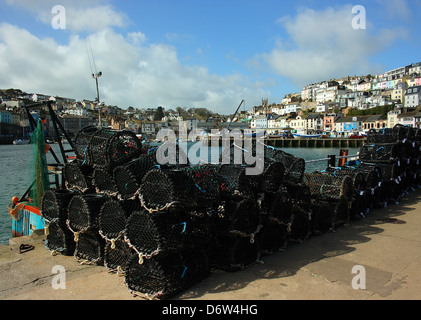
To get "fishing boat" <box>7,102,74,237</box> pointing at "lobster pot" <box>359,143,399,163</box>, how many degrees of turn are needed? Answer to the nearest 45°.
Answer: approximately 45° to its right

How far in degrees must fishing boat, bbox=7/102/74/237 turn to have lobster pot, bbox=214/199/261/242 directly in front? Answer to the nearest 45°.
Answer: approximately 90° to its right

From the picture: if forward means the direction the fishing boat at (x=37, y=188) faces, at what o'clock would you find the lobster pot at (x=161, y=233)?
The lobster pot is roughly at 4 o'clock from the fishing boat.

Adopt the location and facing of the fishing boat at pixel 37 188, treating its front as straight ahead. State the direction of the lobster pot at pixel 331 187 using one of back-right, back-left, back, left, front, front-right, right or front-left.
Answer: right

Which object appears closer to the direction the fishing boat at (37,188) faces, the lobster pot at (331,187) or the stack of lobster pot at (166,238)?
the lobster pot

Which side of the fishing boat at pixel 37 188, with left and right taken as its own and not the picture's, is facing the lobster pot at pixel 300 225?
right

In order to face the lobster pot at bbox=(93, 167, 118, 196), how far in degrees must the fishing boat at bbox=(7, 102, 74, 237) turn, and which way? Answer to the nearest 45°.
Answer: approximately 135° to its right

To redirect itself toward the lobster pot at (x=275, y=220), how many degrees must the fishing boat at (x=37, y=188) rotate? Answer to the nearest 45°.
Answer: approximately 90° to its right

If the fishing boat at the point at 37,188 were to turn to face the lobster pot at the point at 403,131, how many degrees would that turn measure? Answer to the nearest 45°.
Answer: approximately 45° to its right

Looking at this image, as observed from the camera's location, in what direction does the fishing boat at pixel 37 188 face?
facing away from the viewer and to the right of the viewer

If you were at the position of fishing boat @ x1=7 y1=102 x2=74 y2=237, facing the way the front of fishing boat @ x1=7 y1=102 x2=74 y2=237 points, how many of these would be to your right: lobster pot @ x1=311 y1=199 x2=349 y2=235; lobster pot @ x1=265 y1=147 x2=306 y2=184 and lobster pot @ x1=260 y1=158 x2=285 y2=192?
3

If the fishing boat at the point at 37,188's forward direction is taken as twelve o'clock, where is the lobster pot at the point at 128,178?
The lobster pot is roughly at 4 o'clock from the fishing boat.

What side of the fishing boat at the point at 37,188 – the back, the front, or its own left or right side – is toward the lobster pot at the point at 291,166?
right
